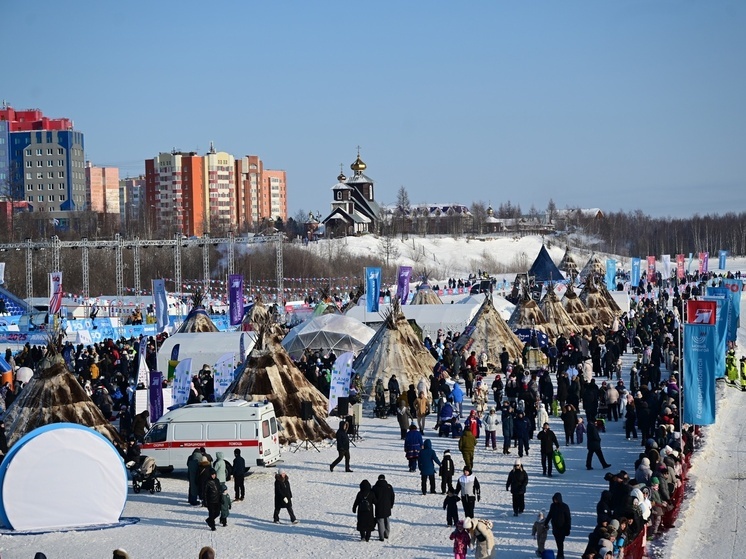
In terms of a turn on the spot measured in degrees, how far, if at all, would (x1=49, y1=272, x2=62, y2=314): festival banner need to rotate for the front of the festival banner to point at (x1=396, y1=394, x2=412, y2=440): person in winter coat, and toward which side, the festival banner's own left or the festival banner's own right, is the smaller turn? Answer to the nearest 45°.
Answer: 0° — it already faces them

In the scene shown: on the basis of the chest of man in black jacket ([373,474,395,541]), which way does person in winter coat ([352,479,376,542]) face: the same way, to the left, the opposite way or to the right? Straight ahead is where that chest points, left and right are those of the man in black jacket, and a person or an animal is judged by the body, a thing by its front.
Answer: the same way

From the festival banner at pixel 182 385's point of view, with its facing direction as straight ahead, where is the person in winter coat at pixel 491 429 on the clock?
The person in winter coat is roughly at 10 o'clock from the festival banner.

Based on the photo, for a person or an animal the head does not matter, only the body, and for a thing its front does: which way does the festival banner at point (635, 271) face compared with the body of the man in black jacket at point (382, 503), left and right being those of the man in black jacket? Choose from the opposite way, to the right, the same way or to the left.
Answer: the opposite way

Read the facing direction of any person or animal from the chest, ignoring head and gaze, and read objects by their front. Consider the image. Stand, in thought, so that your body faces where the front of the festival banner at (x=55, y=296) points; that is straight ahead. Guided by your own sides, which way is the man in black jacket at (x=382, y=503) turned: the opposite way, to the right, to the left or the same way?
the opposite way

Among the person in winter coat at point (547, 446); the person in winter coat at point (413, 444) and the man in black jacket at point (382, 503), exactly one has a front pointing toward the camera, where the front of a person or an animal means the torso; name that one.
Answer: the person in winter coat at point (547, 446)

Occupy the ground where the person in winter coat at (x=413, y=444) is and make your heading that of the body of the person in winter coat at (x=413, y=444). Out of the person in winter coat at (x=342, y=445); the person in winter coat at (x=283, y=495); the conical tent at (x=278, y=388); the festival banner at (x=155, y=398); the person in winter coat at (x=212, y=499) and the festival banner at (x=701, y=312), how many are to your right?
1

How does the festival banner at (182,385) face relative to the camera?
toward the camera

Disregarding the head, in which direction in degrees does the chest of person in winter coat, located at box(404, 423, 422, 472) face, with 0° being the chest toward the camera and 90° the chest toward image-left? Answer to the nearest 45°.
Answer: approximately 180°

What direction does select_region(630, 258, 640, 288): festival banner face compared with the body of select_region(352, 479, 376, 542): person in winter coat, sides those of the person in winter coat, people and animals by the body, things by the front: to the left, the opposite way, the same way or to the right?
the opposite way

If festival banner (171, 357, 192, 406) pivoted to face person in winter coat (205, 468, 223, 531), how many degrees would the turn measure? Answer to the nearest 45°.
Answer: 0° — it already faces them

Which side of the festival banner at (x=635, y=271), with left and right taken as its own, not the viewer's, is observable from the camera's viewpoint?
front

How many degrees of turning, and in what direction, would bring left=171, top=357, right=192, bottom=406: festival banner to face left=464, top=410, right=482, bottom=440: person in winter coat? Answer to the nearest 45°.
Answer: approximately 45° to its left

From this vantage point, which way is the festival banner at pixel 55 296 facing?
toward the camera

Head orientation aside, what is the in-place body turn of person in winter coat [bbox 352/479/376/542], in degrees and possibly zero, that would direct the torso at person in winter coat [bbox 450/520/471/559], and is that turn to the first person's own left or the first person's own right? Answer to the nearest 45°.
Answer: approximately 135° to the first person's own right

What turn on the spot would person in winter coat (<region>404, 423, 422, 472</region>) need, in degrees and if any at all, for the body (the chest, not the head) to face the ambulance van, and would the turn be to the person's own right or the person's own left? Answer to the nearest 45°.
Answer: approximately 90° to the person's own left

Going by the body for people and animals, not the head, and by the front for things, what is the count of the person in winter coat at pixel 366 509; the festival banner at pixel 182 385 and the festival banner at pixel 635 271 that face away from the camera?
1

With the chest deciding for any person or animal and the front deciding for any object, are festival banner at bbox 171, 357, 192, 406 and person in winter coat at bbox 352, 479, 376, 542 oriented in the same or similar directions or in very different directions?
very different directions

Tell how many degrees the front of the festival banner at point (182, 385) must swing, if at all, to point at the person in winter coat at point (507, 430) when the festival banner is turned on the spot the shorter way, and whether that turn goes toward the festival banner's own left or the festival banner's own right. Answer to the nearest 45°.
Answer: approximately 45° to the festival banner's own left

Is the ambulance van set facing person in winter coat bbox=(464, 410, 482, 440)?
no
